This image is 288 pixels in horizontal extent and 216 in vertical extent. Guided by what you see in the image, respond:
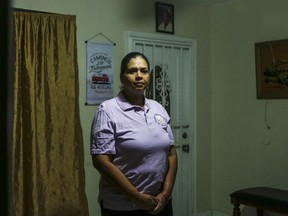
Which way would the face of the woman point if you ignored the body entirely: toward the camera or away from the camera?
toward the camera

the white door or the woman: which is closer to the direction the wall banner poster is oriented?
the woman

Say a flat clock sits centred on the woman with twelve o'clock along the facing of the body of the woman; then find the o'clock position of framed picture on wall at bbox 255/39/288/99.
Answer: The framed picture on wall is roughly at 9 o'clock from the woman.

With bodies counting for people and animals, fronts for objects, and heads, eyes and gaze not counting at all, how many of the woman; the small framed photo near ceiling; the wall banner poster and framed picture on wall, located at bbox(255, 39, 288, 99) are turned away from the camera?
0

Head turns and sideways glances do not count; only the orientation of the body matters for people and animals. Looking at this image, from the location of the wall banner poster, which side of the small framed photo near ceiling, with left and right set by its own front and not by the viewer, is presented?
right

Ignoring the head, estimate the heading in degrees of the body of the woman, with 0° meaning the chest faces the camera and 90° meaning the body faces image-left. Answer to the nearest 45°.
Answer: approximately 315°

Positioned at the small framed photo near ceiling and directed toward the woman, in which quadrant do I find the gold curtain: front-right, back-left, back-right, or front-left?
front-right

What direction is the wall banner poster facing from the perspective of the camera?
toward the camera

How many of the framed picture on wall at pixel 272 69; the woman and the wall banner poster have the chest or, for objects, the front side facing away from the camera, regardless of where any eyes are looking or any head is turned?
0

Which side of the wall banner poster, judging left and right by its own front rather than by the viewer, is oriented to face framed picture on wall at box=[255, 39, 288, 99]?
left

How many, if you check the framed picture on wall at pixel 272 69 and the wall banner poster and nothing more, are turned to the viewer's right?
0

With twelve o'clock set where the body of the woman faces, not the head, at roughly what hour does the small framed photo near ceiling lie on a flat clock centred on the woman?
The small framed photo near ceiling is roughly at 8 o'clock from the woman.

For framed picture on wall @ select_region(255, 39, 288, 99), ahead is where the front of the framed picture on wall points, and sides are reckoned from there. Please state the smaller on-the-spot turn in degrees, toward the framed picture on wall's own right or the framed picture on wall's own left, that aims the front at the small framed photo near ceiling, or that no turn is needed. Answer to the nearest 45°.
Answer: approximately 45° to the framed picture on wall's own right
